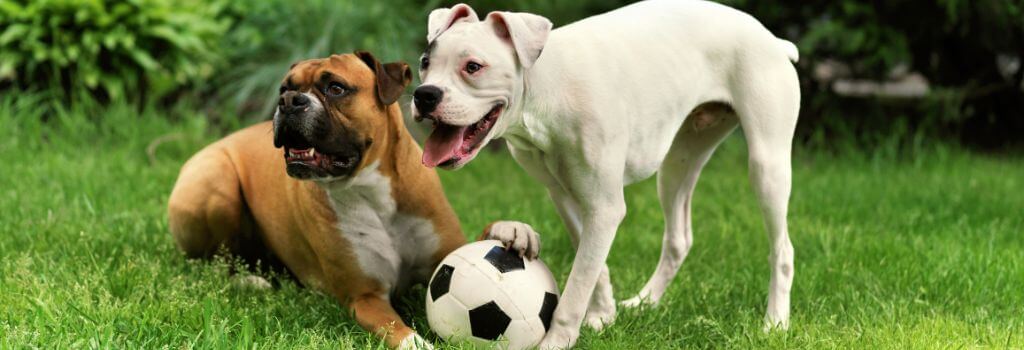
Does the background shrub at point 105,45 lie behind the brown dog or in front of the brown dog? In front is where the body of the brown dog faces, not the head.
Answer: behind

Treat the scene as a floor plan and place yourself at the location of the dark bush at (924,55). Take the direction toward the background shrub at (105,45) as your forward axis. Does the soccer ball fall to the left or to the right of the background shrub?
left

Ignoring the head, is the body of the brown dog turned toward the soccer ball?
yes

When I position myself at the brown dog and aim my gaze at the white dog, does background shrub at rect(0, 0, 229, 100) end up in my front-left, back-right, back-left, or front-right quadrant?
back-left

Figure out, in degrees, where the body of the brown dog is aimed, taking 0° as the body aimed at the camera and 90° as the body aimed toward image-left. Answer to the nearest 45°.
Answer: approximately 315°

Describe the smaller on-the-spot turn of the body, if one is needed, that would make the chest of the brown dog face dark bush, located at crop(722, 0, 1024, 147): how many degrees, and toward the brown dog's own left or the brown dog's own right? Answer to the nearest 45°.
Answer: approximately 90° to the brown dog's own left

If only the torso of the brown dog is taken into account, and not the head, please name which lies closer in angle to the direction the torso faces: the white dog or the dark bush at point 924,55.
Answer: the white dog
